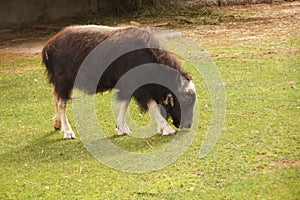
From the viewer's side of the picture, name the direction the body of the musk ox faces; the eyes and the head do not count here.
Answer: to the viewer's right
